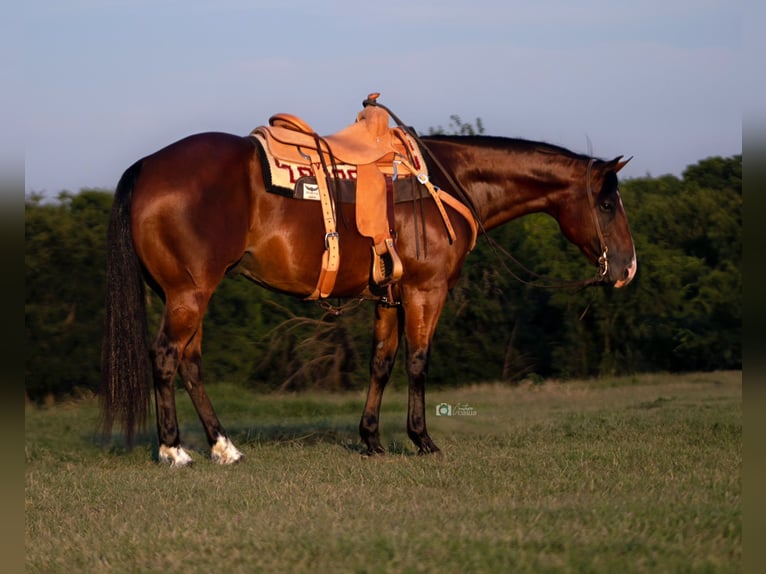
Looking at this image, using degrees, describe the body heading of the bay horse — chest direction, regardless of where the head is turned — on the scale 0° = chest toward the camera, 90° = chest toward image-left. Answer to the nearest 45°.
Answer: approximately 270°
